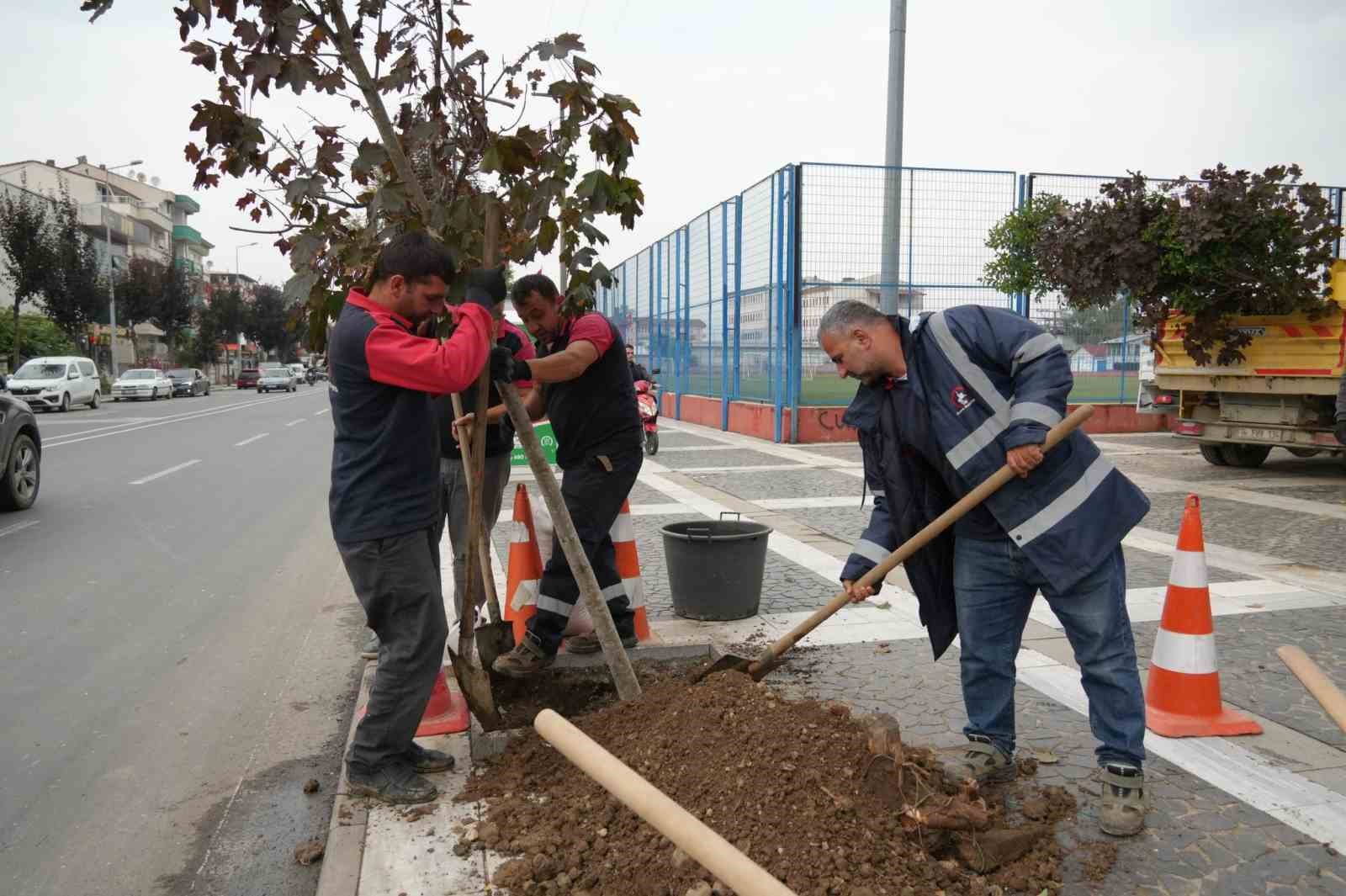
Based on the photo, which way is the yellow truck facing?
away from the camera

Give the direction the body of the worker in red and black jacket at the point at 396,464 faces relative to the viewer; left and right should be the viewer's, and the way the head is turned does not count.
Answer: facing to the right of the viewer

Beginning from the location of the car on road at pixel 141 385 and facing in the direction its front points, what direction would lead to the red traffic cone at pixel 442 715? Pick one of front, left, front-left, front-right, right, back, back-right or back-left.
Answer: front-left

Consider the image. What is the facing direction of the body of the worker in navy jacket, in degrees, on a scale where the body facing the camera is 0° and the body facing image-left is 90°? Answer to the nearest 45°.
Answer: approximately 45°

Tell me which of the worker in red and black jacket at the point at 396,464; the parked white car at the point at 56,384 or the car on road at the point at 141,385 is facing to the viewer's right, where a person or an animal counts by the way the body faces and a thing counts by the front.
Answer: the worker in red and black jacket

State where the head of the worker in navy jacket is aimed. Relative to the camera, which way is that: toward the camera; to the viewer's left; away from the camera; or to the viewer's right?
to the viewer's left

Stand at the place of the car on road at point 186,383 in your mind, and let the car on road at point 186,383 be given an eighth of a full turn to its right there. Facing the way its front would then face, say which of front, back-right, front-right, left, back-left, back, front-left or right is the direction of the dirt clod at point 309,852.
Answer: left

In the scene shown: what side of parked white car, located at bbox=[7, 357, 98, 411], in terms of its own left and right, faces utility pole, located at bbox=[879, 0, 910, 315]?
left

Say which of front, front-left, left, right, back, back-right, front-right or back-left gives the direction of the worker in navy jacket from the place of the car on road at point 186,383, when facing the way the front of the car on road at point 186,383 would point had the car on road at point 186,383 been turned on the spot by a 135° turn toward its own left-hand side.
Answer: right

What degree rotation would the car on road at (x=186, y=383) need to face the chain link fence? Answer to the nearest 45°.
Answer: approximately 45° to its left

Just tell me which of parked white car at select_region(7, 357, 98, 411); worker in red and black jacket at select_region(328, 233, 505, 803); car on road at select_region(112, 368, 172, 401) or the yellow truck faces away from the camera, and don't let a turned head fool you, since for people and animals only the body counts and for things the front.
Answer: the yellow truck

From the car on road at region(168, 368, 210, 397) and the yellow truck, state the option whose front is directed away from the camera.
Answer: the yellow truck

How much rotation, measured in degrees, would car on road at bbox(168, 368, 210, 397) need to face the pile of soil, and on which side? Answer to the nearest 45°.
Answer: approximately 45° to its left

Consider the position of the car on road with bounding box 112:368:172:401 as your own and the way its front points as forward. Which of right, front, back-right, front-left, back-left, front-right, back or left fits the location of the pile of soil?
front-left

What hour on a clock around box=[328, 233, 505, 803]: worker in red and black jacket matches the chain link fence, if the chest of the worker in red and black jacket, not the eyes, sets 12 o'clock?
The chain link fence is roughly at 10 o'clock from the worker in red and black jacket.

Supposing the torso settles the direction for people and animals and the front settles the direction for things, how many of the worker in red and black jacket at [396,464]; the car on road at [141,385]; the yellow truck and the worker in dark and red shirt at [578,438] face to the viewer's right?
1

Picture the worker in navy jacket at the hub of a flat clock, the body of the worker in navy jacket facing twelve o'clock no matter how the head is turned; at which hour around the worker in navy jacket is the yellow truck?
The yellow truck is roughly at 5 o'clock from the worker in navy jacket.

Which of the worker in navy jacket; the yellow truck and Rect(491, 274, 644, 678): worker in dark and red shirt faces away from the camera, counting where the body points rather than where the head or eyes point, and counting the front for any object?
the yellow truck

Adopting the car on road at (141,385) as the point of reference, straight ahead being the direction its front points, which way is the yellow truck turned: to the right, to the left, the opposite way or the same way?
the opposite way
